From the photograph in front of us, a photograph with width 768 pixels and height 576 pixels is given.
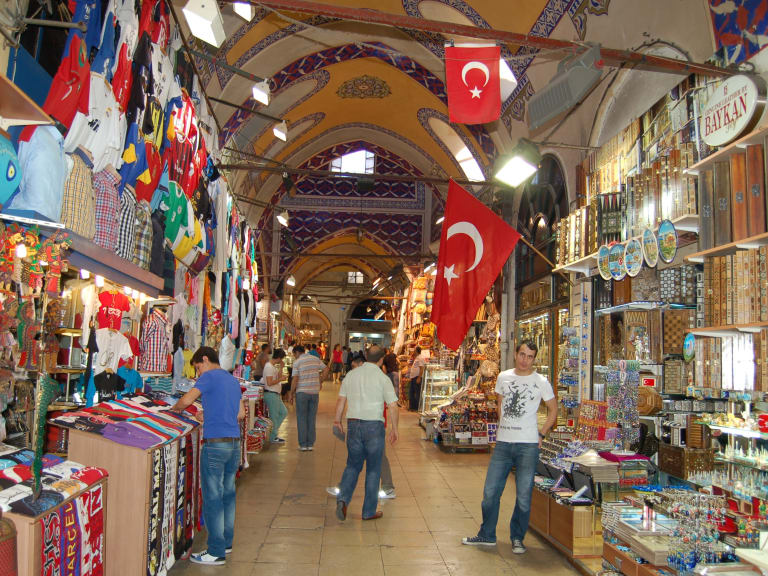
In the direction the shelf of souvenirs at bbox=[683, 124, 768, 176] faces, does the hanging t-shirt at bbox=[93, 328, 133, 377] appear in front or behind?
in front

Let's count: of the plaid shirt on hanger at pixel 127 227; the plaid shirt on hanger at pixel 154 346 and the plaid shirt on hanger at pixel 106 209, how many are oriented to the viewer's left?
0

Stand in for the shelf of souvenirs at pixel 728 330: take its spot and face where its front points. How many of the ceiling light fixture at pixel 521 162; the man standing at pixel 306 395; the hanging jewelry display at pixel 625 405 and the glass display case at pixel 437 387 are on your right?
4

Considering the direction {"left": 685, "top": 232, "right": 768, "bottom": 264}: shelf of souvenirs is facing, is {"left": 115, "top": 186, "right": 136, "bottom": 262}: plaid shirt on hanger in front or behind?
in front

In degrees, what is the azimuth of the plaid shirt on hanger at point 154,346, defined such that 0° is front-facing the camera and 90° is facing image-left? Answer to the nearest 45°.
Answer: approximately 315°

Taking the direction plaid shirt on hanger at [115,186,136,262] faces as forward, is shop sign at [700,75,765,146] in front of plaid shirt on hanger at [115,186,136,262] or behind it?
in front

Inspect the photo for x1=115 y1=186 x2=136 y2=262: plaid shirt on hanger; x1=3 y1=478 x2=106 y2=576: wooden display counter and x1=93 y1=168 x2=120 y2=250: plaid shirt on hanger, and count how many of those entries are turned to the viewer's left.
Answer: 0

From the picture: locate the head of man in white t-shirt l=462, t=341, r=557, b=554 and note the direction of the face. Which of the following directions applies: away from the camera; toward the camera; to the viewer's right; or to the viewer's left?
toward the camera

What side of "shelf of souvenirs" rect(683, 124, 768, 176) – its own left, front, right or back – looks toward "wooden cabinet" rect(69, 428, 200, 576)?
front

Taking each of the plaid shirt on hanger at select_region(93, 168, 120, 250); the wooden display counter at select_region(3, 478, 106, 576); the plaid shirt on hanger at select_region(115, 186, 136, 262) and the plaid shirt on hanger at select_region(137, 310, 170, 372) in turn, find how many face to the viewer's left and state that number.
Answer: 0

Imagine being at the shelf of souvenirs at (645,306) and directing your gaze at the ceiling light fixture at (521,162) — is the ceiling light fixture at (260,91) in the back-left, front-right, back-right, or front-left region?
front-left

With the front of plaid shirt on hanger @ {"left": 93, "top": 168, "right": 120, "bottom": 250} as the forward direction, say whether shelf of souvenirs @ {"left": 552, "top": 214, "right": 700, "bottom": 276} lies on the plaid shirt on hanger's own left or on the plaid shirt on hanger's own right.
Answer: on the plaid shirt on hanger's own left

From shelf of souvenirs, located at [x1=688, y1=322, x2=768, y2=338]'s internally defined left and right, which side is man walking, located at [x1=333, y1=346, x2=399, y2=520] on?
on its right
